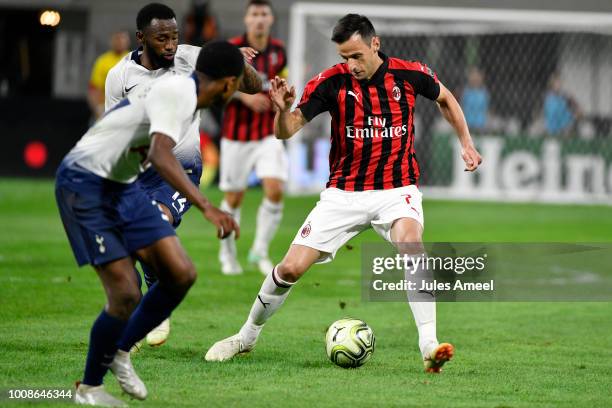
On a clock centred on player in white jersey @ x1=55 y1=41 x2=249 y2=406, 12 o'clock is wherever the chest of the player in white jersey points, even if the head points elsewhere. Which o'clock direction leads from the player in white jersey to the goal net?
The goal net is roughly at 10 o'clock from the player in white jersey.

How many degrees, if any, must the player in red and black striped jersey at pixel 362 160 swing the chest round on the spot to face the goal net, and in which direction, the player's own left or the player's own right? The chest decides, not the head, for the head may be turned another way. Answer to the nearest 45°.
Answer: approximately 180°

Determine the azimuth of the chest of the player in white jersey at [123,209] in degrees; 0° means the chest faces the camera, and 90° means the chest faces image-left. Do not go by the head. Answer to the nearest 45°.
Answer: approximately 270°

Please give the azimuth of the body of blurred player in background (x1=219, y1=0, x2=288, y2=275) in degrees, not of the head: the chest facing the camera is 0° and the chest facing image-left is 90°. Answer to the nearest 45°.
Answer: approximately 0°

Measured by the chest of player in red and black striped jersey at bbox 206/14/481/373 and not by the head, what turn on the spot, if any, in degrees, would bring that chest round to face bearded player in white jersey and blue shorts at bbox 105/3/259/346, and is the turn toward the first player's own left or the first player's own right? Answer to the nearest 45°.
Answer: approximately 90° to the first player's own right

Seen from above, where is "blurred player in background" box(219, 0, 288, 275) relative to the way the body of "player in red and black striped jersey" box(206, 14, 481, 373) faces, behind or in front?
behind

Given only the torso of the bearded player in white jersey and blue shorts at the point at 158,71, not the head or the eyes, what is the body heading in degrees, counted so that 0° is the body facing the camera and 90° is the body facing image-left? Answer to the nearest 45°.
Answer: approximately 315°

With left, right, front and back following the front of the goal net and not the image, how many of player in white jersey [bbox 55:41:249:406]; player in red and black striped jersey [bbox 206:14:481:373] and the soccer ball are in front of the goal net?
3

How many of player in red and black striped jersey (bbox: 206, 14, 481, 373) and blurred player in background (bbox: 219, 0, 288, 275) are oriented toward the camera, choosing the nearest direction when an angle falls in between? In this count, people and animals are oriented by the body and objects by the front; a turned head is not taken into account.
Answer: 2
